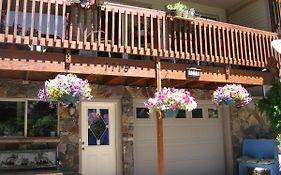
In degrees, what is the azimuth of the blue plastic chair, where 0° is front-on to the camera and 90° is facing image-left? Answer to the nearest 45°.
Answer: approximately 0°

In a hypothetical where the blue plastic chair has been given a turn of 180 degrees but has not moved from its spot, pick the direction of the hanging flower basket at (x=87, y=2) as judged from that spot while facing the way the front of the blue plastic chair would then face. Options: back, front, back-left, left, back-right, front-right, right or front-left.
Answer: back-left

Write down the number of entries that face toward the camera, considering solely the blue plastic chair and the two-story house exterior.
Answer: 2
